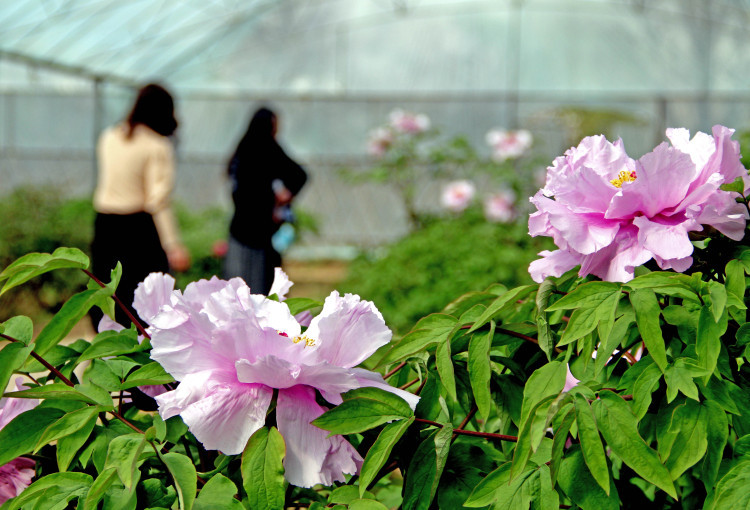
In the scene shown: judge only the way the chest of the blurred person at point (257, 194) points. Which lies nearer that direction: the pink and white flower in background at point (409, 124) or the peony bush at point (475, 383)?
the pink and white flower in background

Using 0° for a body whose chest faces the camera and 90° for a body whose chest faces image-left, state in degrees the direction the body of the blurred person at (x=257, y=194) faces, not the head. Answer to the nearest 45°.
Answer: approximately 225°

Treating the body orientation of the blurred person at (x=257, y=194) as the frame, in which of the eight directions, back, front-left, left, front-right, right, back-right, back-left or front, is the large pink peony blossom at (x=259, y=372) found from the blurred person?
back-right

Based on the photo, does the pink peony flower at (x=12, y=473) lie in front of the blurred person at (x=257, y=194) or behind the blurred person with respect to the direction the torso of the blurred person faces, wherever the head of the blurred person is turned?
behind

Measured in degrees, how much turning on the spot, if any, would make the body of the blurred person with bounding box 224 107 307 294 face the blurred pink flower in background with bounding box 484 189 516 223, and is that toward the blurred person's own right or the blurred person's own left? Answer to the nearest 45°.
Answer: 0° — they already face it

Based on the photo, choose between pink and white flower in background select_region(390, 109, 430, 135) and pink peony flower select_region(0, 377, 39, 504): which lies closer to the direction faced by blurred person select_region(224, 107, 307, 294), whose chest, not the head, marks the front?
the pink and white flower in background

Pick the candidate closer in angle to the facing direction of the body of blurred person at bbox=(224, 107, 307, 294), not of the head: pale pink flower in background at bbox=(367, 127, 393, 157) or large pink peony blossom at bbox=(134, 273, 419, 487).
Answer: the pale pink flower in background

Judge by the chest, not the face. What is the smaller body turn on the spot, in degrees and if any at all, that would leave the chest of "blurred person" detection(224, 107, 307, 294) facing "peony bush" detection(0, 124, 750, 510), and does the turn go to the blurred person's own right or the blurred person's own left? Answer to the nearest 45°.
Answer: approximately 135° to the blurred person's own right
